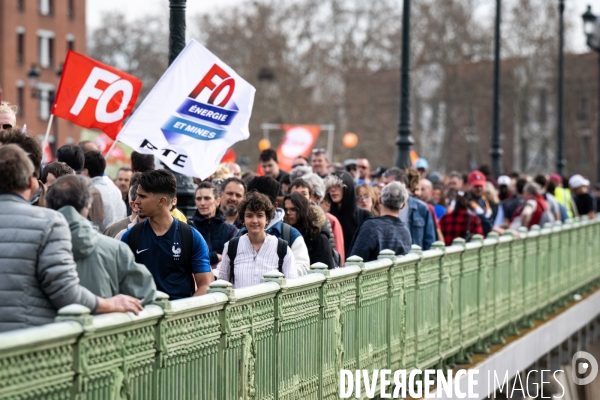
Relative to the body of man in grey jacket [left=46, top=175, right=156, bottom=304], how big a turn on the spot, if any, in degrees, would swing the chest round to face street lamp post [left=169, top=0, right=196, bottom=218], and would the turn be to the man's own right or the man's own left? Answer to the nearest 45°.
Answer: approximately 45° to the man's own left

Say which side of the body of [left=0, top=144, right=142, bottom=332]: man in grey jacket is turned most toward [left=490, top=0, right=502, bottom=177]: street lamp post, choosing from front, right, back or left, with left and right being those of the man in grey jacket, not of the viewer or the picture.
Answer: front

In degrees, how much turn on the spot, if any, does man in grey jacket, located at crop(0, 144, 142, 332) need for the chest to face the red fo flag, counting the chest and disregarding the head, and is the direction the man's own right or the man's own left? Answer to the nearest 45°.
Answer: approximately 45° to the man's own left

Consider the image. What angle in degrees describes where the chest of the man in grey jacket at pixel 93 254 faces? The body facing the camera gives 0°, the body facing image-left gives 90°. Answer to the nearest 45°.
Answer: approximately 225°

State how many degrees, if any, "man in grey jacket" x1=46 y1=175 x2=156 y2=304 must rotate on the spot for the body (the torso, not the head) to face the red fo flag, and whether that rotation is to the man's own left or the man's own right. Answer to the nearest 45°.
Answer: approximately 45° to the man's own left

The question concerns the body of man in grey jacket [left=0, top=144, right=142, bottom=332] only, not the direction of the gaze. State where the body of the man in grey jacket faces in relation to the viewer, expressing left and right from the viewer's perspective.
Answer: facing away from the viewer and to the right of the viewer

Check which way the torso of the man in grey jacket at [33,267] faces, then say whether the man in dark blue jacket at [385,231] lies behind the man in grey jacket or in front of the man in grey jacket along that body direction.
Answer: in front

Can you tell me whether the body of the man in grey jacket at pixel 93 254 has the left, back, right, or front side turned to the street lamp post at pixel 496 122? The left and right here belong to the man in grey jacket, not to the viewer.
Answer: front

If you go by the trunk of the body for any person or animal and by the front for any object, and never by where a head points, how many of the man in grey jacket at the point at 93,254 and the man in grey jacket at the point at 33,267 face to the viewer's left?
0
